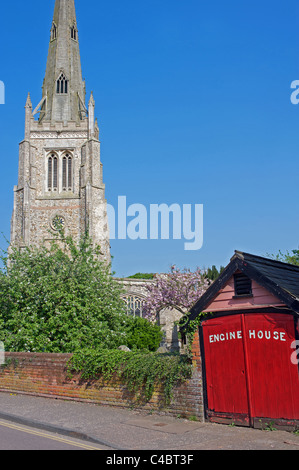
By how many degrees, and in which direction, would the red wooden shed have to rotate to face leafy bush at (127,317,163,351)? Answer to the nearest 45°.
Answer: approximately 135° to its right

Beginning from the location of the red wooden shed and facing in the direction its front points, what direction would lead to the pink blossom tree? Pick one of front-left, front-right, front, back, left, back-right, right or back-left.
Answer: back-right

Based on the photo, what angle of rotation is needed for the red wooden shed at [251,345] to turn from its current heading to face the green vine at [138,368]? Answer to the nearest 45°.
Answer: approximately 90° to its right

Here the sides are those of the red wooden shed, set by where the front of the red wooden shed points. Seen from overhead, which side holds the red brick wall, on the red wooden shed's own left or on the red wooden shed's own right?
on the red wooden shed's own right

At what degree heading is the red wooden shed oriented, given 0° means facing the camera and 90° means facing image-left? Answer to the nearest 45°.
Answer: approximately 45°

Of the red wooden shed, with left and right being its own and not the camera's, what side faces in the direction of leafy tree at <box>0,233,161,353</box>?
right
